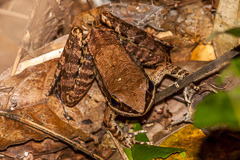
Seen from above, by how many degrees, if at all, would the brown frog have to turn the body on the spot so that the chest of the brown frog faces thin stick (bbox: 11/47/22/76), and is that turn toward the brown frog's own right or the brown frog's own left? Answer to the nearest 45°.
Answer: approximately 135° to the brown frog's own right

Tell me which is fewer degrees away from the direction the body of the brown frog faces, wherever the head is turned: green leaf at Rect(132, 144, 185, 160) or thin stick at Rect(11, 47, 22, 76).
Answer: the green leaf

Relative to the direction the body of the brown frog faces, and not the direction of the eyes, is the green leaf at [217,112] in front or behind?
in front

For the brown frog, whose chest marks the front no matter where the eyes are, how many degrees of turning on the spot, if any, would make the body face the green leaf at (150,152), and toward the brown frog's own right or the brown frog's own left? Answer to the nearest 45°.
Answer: approximately 45° to the brown frog's own right

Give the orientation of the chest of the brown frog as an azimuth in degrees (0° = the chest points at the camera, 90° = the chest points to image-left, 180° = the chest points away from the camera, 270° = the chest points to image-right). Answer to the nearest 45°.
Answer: approximately 315°
